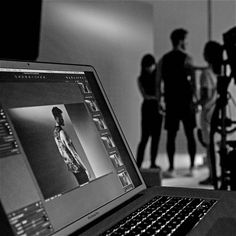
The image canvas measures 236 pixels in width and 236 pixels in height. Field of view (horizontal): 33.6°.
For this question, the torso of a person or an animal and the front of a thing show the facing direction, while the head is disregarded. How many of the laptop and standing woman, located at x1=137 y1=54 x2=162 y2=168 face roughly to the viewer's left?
0

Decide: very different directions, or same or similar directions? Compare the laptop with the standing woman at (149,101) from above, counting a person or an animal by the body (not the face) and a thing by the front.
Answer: same or similar directions

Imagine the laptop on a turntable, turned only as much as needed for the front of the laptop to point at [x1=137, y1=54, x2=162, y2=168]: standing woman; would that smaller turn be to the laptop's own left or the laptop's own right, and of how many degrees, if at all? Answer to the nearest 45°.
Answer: approximately 135° to the laptop's own left

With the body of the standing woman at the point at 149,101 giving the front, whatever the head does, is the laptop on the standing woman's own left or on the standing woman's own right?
on the standing woman's own right

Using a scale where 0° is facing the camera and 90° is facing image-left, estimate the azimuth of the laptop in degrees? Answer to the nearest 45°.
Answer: approximately 315°

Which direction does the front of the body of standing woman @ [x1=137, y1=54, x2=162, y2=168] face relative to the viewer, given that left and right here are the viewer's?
facing the viewer and to the right of the viewer

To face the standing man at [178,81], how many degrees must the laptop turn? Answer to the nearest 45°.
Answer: approximately 135° to its left
